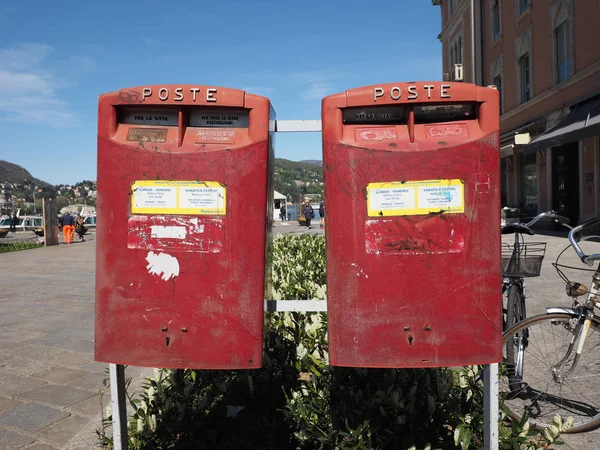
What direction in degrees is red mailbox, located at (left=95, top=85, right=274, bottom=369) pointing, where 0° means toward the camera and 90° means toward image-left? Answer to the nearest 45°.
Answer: approximately 0°

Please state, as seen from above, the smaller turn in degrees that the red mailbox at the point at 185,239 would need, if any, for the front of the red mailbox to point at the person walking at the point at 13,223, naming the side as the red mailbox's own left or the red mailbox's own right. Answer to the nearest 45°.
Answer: approximately 180°

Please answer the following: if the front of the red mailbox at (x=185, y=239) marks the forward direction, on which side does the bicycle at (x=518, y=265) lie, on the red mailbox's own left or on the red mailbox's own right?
on the red mailbox's own left

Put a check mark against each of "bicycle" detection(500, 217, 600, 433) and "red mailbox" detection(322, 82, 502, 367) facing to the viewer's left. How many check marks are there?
1

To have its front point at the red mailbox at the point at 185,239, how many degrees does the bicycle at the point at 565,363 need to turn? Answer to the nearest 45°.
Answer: approximately 45° to its left

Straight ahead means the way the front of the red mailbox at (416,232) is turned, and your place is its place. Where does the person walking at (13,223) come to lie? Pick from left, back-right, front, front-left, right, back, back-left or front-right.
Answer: back-right

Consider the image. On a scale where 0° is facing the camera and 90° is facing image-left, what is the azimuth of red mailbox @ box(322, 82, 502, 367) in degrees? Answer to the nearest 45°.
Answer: approximately 0°

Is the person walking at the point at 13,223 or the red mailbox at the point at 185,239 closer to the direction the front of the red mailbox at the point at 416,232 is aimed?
the red mailbox

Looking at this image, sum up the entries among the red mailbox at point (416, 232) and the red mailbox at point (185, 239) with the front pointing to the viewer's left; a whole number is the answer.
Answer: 0

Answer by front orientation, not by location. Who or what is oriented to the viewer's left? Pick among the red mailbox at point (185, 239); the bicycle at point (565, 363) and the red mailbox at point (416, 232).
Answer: the bicycle

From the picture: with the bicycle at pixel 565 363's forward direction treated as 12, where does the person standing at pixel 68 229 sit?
The person standing is roughly at 1 o'clock from the bicycle.

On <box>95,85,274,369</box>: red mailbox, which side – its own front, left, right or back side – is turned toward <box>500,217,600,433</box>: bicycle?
left

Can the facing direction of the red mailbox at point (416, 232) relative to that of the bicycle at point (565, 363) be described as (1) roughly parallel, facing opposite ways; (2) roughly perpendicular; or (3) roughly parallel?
roughly perpendicular

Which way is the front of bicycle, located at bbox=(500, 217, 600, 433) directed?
to the viewer's left

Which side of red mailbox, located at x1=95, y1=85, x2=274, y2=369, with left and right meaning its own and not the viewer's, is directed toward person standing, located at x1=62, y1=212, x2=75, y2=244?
back

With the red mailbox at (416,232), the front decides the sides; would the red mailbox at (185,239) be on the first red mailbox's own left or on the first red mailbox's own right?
on the first red mailbox's own right
